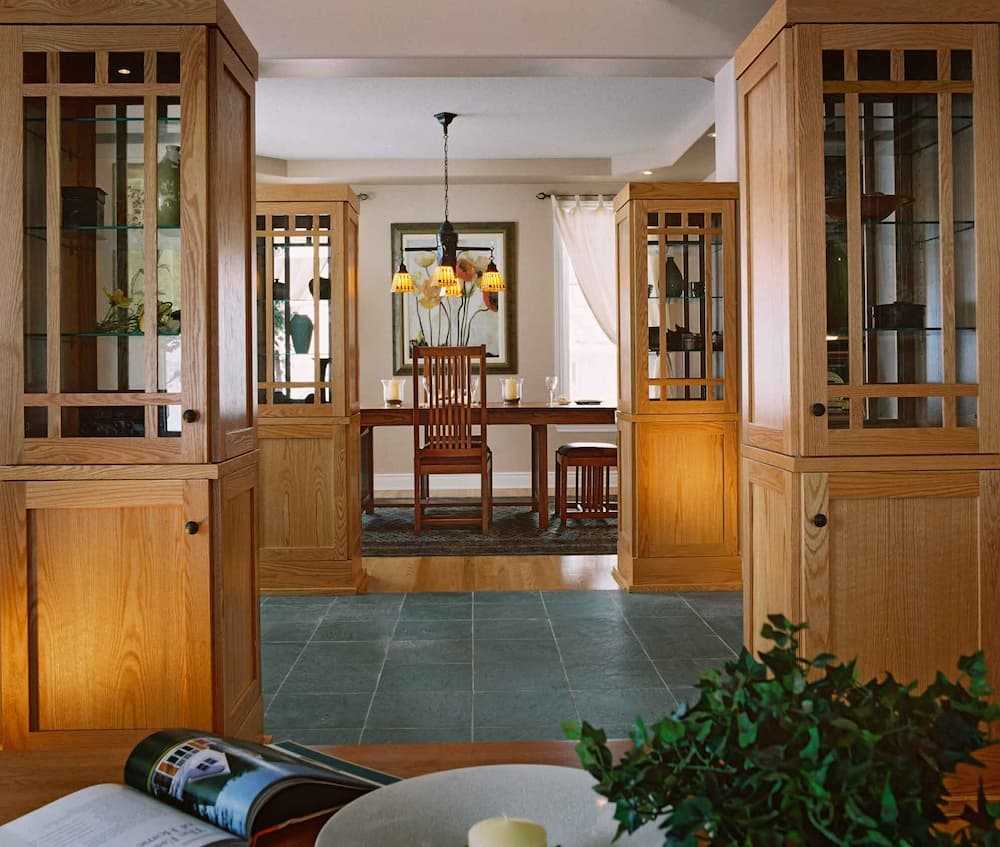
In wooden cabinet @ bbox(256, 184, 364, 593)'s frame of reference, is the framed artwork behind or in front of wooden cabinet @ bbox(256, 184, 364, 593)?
behind

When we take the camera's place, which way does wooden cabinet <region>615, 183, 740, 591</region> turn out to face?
facing the viewer

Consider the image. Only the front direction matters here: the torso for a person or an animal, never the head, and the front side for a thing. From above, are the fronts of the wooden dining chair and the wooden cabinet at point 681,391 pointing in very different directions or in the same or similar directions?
very different directions

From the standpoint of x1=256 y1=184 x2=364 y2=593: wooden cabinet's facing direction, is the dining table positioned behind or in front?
behind

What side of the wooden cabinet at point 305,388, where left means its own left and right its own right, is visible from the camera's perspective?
front

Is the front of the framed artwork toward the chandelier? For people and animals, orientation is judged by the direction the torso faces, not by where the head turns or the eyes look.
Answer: yes

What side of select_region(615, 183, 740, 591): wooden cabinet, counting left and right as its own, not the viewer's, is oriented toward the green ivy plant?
front

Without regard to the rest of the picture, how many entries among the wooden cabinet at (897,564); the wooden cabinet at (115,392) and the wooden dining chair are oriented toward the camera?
2

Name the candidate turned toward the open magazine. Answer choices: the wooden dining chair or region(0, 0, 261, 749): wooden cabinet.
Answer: the wooden cabinet

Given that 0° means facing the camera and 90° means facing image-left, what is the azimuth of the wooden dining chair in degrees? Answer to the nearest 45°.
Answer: approximately 180°

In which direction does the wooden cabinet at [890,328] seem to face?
toward the camera
